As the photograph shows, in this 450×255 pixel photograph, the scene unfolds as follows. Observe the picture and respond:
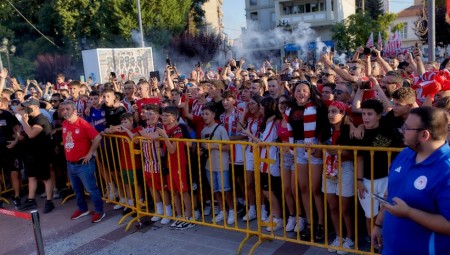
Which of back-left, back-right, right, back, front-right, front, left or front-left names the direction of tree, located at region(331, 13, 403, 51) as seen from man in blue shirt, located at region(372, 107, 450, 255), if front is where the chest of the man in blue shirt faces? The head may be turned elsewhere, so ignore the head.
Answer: back-right

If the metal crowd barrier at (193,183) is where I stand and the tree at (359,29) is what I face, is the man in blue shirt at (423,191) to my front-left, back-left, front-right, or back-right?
back-right

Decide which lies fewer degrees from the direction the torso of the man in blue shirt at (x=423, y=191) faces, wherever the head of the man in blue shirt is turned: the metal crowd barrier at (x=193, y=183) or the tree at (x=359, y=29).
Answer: the metal crowd barrier

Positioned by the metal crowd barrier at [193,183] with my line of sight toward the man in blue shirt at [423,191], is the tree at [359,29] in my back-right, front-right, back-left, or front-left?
back-left

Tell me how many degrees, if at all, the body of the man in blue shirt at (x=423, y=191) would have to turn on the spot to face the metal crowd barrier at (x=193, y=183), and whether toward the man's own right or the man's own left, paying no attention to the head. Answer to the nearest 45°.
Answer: approximately 90° to the man's own right

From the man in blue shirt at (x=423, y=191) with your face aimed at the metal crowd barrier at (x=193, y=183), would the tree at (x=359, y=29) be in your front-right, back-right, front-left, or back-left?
front-right

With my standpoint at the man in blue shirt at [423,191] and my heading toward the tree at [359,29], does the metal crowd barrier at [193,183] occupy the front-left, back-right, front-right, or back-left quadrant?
front-left

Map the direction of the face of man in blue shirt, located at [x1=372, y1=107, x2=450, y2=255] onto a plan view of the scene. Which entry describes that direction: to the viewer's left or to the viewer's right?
to the viewer's left
